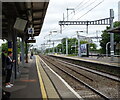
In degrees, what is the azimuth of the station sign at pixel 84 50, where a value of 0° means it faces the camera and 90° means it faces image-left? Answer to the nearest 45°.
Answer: approximately 45°
